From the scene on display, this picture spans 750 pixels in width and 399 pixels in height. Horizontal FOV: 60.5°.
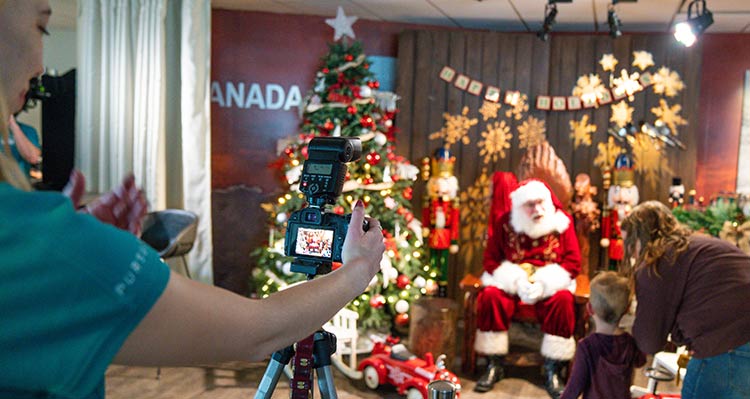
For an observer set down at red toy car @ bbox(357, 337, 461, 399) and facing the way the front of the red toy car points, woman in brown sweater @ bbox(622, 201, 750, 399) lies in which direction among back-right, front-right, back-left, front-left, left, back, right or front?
front

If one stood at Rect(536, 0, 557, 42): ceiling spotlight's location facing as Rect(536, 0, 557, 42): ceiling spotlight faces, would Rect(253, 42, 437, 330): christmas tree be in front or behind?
in front

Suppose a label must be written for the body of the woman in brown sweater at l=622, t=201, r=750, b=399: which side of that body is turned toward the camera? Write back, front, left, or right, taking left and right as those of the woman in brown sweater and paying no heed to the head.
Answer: left

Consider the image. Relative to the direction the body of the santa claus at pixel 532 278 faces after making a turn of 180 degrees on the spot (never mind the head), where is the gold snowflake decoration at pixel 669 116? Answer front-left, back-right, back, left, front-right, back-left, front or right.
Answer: front-right

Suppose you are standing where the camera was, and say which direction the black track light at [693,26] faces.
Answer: facing the viewer and to the left of the viewer

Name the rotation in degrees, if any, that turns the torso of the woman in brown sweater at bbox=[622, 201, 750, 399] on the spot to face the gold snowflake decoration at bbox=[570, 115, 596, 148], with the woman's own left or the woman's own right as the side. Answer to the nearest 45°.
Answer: approximately 90° to the woman's own right

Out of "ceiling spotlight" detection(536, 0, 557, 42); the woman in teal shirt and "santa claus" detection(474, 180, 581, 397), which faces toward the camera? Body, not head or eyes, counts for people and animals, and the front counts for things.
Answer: the santa claus

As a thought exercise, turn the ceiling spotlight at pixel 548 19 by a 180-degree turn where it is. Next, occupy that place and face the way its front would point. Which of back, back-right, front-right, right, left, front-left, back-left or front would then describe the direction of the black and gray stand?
front

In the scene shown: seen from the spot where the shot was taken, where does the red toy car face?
facing the viewer and to the right of the viewer

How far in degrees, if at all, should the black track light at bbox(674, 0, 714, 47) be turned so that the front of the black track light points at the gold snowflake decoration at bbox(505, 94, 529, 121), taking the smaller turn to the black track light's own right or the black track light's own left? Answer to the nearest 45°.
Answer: approximately 90° to the black track light's own right

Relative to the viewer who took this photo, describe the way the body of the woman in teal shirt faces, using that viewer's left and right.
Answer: facing away from the viewer and to the right of the viewer

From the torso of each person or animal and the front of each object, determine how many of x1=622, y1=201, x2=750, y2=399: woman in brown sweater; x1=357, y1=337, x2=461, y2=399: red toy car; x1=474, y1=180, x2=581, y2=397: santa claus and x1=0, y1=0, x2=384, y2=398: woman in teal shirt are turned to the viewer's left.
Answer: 1

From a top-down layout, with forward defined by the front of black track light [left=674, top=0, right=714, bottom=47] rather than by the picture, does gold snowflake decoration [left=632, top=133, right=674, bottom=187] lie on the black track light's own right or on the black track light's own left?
on the black track light's own right

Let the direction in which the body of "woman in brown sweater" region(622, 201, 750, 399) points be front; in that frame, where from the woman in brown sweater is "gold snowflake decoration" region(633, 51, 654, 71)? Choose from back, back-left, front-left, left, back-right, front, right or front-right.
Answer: right

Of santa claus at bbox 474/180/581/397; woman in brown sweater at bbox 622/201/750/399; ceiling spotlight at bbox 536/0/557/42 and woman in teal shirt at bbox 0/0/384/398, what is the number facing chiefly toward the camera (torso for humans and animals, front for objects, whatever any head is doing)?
1
